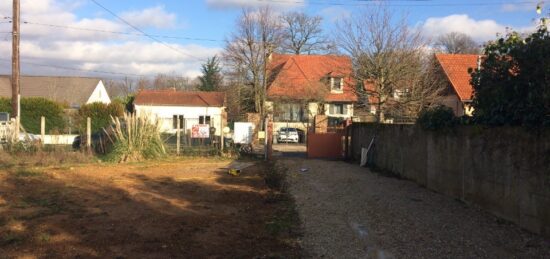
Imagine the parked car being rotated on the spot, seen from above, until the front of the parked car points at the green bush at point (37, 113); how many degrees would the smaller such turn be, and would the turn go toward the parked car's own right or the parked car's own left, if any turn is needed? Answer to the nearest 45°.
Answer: approximately 90° to the parked car's own right

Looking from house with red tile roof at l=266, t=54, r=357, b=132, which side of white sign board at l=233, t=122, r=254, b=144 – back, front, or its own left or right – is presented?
back

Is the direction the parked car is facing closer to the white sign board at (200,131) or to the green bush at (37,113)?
the white sign board

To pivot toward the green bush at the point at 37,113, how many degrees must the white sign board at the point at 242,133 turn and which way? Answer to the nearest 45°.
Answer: approximately 135° to its right

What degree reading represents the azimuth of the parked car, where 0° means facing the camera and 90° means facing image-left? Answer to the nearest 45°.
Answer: approximately 0°
